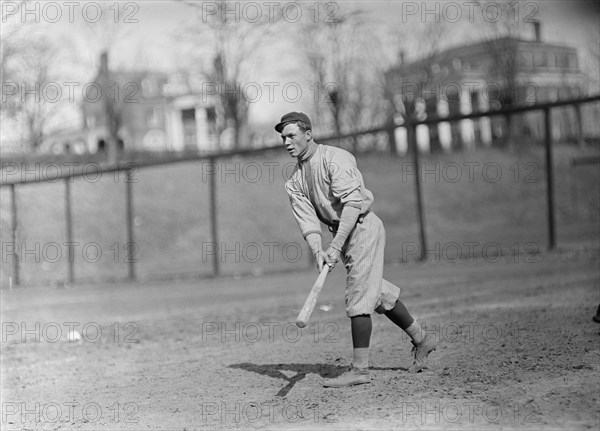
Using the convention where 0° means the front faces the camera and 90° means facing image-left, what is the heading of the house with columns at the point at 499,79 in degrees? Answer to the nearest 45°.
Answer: approximately 45°

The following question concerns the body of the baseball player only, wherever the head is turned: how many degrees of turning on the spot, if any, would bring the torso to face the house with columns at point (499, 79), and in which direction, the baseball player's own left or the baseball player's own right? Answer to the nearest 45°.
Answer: approximately 135° to the baseball player's own right

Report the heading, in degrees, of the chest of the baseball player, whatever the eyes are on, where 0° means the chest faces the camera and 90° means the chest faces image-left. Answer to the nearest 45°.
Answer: approximately 45°

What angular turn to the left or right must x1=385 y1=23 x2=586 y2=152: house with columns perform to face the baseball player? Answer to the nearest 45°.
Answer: approximately 45° to its left
